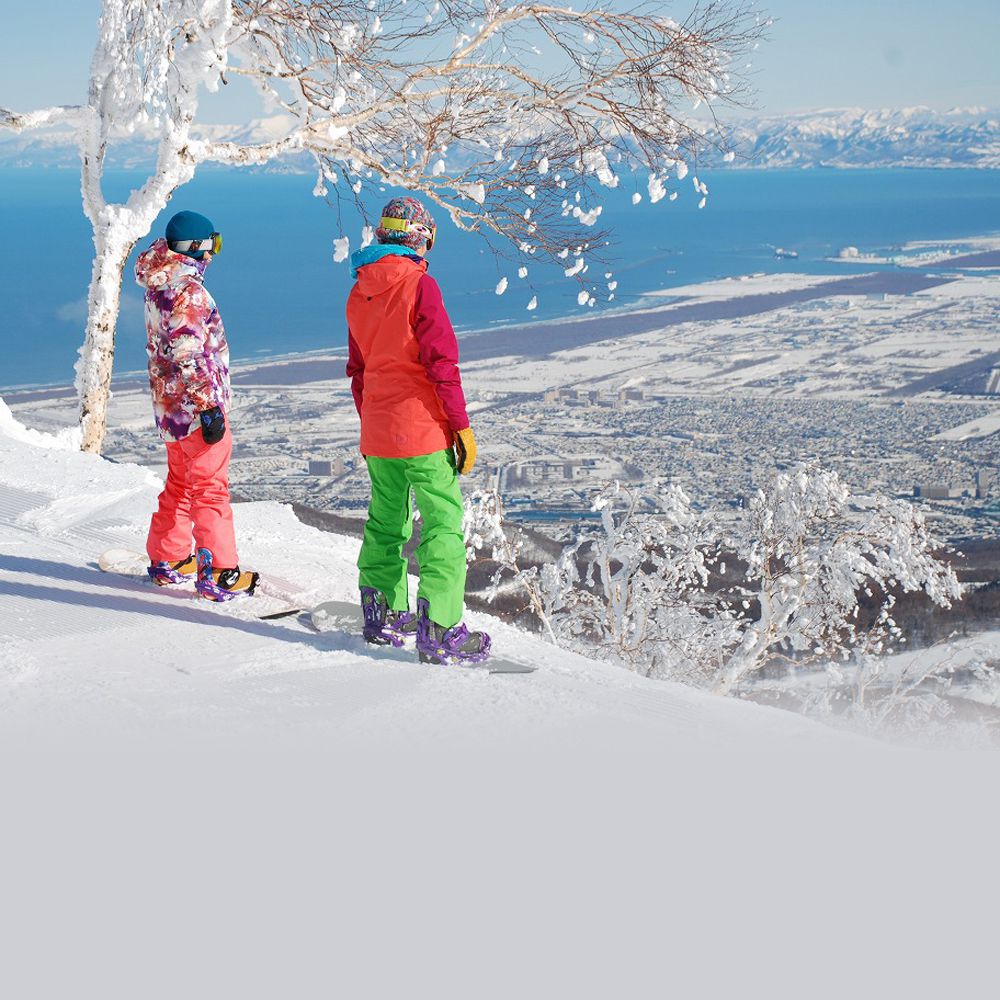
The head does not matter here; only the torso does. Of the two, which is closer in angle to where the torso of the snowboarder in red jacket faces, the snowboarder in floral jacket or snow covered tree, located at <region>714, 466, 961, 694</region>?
the snow covered tree

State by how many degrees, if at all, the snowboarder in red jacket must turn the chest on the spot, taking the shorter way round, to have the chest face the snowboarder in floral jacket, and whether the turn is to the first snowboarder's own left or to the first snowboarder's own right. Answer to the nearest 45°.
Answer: approximately 90° to the first snowboarder's own left

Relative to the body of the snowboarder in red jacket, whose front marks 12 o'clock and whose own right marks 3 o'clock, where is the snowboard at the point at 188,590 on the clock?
The snowboard is roughly at 9 o'clock from the snowboarder in red jacket.

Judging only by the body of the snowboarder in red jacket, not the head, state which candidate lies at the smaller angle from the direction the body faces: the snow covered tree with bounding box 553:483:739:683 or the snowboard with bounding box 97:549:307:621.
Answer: the snow covered tree

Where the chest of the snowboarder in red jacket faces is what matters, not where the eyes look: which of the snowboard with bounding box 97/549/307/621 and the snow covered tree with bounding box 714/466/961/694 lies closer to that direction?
the snow covered tree

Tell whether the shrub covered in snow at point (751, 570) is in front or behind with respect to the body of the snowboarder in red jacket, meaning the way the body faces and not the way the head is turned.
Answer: in front

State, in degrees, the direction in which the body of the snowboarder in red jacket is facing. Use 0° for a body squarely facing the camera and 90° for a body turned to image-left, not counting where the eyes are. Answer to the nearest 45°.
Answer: approximately 225°
